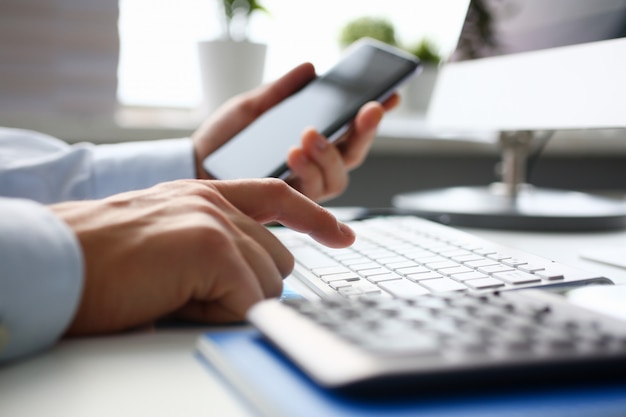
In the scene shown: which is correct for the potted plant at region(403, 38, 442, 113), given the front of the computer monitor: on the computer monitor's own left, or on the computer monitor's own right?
on the computer monitor's own right

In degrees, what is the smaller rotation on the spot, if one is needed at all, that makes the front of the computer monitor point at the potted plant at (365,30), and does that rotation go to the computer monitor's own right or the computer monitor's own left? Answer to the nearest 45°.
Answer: approximately 90° to the computer monitor's own right

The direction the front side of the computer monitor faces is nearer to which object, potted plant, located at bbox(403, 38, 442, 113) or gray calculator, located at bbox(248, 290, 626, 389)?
the gray calculator

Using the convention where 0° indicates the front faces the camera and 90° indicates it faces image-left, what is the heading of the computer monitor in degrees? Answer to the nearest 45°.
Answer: approximately 45°

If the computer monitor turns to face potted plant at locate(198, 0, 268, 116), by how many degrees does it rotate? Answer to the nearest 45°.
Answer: approximately 90° to its right

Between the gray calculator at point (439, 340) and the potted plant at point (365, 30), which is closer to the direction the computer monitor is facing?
the gray calculator

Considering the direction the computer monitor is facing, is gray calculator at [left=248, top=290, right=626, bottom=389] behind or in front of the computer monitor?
in front
